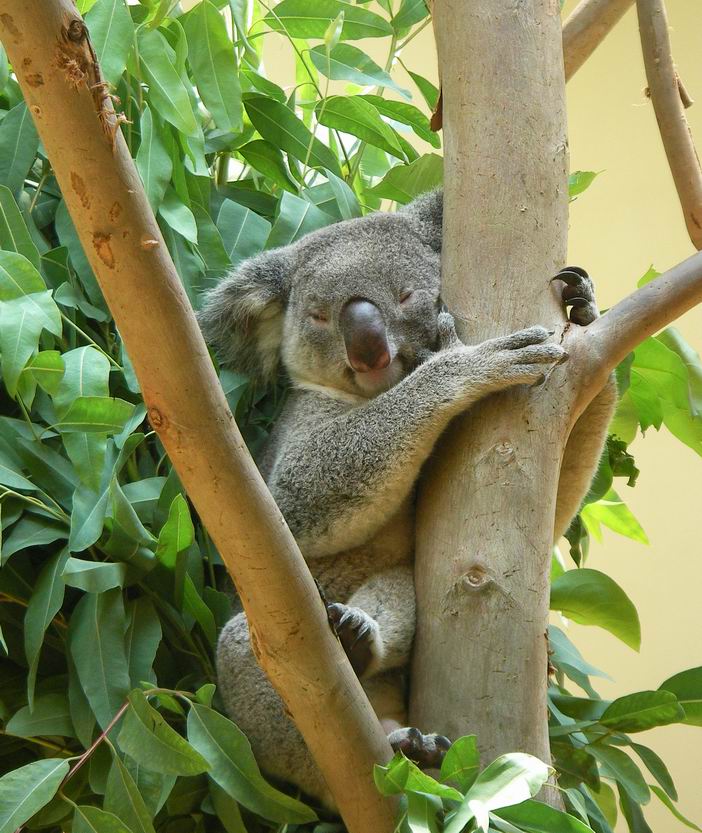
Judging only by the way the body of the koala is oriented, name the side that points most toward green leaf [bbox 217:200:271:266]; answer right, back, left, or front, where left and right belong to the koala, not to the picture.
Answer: back

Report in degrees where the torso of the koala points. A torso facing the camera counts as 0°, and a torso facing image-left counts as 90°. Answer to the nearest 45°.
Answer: approximately 315°

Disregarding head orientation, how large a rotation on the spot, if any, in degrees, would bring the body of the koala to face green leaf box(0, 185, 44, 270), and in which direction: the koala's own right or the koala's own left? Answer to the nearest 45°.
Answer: approximately 135° to the koala's own right

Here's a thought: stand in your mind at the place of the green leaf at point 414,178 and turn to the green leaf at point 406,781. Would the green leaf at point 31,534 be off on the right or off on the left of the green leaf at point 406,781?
right

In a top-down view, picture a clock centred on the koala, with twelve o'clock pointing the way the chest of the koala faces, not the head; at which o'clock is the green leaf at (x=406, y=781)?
The green leaf is roughly at 1 o'clock from the koala.

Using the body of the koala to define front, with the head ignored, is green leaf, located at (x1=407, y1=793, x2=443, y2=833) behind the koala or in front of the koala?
in front

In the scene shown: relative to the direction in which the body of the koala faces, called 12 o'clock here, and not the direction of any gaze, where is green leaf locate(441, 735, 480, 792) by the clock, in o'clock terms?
The green leaf is roughly at 1 o'clock from the koala.
